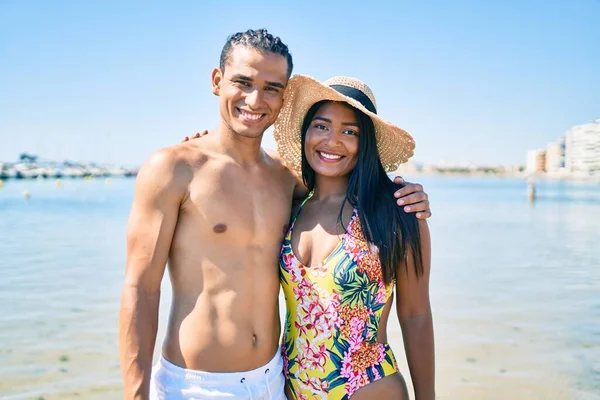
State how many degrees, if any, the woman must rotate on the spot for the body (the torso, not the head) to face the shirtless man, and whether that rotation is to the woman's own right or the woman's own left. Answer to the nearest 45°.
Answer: approximately 45° to the woman's own right

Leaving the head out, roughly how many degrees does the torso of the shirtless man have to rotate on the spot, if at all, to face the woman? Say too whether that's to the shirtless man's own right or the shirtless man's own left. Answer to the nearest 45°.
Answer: approximately 45° to the shirtless man's own left

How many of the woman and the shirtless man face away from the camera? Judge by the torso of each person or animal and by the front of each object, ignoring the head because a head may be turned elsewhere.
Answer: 0

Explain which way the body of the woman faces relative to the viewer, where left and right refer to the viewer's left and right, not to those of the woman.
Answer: facing the viewer and to the left of the viewer

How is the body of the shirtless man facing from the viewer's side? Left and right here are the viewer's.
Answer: facing the viewer and to the right of the viewer
